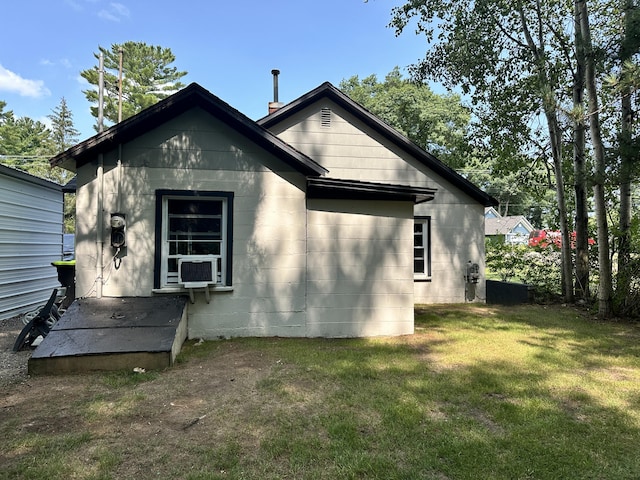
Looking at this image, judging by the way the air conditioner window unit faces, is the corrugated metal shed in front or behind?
in front

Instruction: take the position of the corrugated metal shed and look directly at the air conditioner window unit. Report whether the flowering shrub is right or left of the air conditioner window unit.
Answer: left

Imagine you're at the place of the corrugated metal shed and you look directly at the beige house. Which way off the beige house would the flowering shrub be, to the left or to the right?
left
